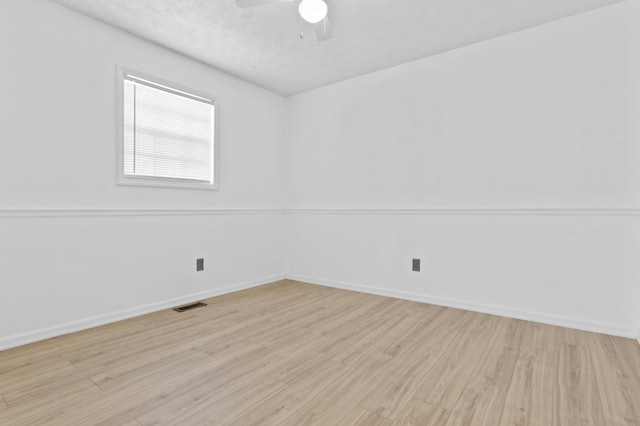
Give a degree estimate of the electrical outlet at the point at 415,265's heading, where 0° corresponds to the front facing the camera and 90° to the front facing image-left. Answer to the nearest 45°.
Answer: approximately 0°

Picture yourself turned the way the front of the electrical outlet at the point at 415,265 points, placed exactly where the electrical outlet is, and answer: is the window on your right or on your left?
on your right

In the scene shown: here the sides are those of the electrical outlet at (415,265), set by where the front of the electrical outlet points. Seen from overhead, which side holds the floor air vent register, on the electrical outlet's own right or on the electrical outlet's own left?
on the electrical outlet's own right
